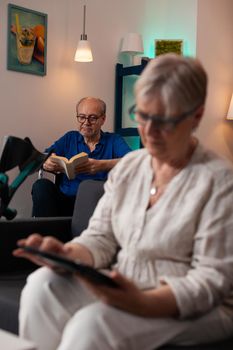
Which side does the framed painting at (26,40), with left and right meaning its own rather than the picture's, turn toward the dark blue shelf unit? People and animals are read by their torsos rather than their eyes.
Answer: left

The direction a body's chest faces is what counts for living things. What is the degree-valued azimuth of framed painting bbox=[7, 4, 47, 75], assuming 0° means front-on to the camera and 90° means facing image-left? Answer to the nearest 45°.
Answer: approximately 315°

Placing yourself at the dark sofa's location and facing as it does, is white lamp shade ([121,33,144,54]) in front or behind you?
behind

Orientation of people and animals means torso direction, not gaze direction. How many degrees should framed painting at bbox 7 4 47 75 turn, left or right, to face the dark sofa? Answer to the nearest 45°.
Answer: approximately 45° to its right

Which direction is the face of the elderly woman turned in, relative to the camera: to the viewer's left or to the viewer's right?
to the viewer's left

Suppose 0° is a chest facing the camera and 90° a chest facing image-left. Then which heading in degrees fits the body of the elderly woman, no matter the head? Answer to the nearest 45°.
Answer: approximately 45°

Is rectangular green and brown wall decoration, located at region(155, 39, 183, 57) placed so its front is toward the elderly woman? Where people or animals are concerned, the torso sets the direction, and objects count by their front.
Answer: yes

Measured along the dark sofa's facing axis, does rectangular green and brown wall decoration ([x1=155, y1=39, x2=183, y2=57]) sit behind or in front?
behind

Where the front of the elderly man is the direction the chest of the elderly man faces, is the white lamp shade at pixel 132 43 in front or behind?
behind
